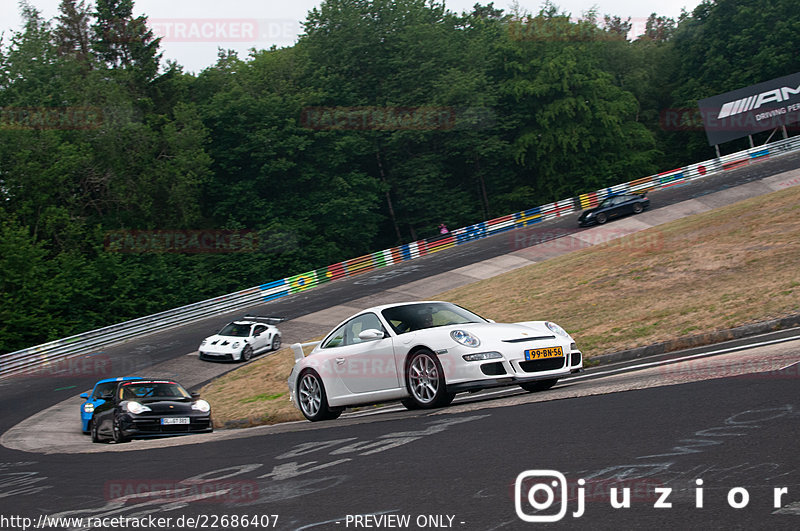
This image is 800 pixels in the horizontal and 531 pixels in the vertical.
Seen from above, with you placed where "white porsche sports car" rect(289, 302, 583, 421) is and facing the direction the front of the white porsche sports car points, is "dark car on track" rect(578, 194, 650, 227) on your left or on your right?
on your left

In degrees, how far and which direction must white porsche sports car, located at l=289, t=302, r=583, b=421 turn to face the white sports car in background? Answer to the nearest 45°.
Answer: approximately 135° to its left

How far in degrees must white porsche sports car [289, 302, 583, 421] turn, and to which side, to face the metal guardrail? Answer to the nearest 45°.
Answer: approximately 135° to its left

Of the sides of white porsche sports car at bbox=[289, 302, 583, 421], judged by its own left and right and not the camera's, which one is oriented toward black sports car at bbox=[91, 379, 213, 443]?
back

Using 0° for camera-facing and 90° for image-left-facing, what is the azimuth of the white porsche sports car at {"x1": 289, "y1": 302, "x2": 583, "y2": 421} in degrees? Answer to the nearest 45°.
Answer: approximately 315°

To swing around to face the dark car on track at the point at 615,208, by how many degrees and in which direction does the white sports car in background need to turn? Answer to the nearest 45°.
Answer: approximately 180°
